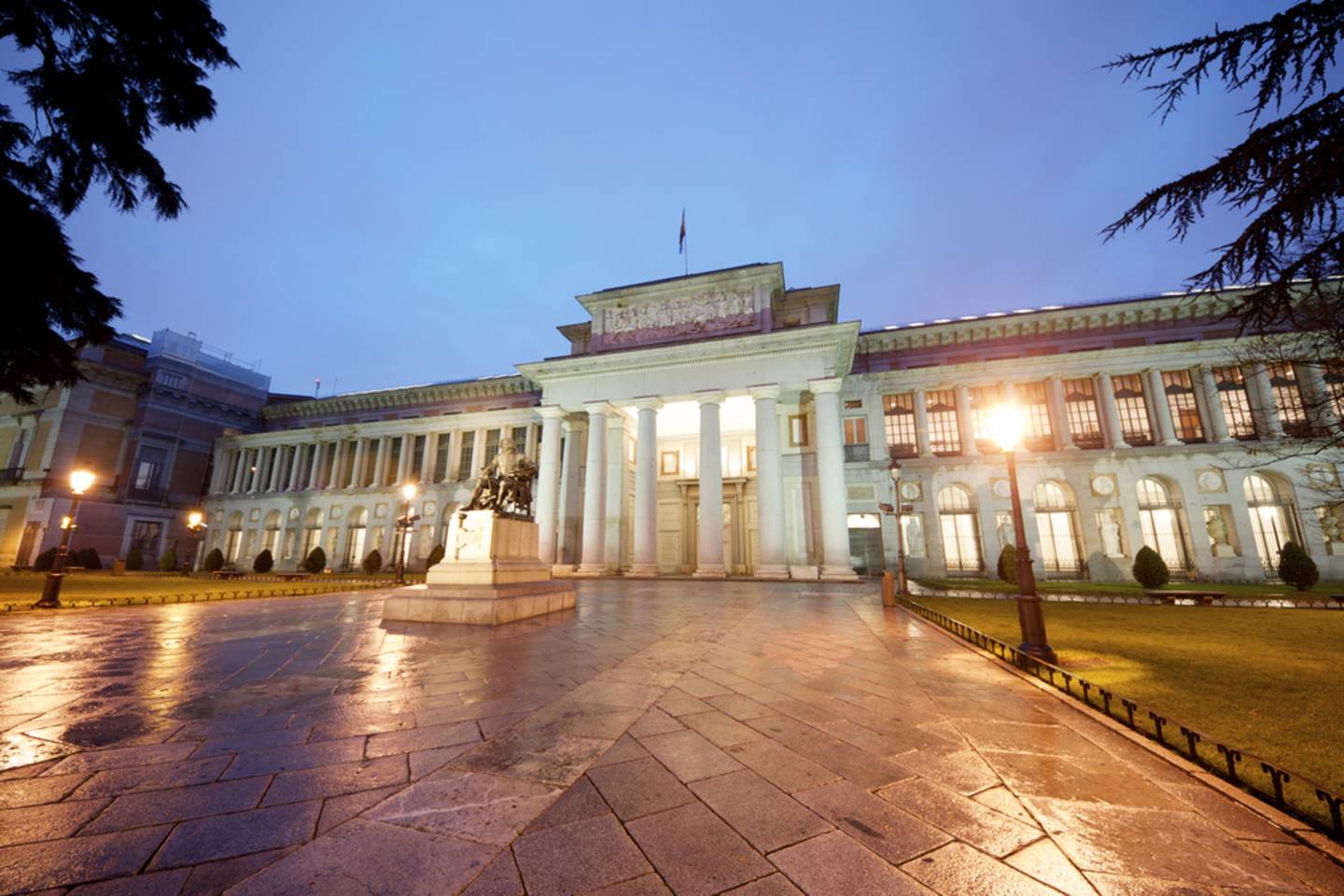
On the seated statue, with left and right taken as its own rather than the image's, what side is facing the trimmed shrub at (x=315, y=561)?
right

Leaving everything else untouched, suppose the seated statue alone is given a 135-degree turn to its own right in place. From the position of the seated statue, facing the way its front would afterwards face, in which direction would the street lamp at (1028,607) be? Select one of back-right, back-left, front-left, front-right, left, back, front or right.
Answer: back-right

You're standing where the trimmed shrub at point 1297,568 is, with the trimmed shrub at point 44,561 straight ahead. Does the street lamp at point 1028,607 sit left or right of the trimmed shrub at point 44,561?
left

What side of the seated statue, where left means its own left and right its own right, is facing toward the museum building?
back

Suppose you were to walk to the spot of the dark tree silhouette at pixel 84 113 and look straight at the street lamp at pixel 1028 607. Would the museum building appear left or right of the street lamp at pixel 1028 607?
left

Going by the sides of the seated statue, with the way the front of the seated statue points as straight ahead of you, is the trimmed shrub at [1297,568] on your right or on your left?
on your left

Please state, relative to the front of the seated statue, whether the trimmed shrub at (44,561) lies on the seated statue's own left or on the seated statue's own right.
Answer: on the seated statue's own right

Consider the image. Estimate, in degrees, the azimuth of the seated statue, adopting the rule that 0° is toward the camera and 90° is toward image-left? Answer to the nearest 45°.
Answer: approximately 45°

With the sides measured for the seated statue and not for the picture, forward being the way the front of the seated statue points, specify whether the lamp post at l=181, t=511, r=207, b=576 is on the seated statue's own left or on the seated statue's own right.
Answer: on the seated statue's own right

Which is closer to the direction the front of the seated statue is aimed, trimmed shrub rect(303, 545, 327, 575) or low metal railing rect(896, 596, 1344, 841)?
the low metal railing

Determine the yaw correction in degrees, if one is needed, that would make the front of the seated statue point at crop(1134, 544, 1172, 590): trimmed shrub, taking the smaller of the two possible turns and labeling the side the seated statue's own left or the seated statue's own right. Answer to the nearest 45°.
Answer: approximately 135° to the seated statue's own left
